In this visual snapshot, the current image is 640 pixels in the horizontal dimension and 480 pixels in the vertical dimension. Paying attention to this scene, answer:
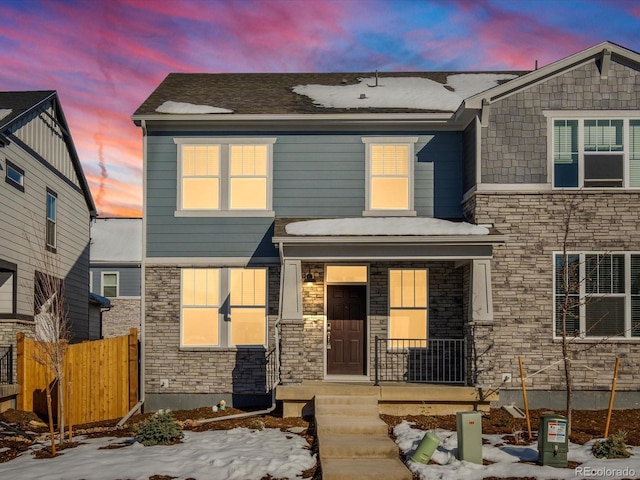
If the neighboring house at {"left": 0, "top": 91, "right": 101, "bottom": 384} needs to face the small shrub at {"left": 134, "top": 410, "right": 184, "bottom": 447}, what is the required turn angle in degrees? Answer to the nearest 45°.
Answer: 0° — it already faces it

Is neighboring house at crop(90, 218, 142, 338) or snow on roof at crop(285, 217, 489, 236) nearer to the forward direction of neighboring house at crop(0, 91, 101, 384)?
the snow on roof

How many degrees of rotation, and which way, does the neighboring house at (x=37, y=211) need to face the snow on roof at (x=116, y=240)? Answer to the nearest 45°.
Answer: approximately 180°

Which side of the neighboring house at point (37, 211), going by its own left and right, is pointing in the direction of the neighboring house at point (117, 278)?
back

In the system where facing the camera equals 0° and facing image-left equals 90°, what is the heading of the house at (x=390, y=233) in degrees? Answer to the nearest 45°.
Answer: approximately 0°

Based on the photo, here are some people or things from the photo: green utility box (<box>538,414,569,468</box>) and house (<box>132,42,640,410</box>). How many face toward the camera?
2
